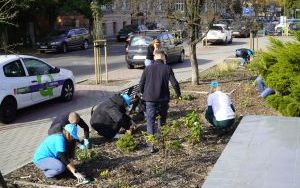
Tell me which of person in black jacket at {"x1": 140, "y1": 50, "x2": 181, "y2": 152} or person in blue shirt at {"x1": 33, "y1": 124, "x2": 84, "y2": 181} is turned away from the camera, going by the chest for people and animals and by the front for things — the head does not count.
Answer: the person in black jacket

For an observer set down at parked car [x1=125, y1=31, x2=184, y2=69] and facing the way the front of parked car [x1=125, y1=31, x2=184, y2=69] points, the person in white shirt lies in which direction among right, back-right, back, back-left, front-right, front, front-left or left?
back-right

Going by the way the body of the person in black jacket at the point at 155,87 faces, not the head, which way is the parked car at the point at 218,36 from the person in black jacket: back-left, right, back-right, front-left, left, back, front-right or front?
front

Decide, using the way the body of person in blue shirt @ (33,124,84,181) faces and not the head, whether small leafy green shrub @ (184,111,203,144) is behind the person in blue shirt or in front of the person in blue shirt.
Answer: in front

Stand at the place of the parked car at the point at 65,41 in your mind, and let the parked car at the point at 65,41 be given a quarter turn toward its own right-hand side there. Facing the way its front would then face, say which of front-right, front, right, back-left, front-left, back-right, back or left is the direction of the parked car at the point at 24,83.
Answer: back-left

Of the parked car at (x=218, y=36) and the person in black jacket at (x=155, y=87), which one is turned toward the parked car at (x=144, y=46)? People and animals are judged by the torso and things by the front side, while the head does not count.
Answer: the person in black jacket

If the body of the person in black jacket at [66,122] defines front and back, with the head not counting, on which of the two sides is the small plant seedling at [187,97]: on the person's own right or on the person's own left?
on the person's own left

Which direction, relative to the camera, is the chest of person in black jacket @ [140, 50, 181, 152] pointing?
away from the camera

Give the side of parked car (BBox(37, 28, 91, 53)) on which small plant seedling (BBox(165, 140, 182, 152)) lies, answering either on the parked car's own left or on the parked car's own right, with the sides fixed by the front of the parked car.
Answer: on the parked car's own left

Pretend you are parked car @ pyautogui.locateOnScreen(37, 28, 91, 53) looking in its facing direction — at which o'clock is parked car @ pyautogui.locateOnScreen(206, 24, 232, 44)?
parked car @ pyautogui.locateOnScreen(206, 24, 232, 44) is roughly at 7 o'clock from parked car @ pyautogui.locateOnScreen(37, 28, 91, 53).

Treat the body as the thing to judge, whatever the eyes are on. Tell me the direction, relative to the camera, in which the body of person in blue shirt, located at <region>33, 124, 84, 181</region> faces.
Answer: to the viewer's right

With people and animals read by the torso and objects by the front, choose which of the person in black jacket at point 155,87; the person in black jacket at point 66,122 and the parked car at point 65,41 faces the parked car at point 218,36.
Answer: the person in black jacket at point 155,87

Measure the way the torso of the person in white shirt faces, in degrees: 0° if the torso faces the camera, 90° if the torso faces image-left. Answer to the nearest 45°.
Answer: approximately 135°

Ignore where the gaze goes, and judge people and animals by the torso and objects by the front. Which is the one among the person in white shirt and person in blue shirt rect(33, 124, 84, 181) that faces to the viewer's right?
the person in blue shirt

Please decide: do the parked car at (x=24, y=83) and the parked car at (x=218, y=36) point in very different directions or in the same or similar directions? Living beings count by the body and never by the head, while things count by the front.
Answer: same or similar directions
